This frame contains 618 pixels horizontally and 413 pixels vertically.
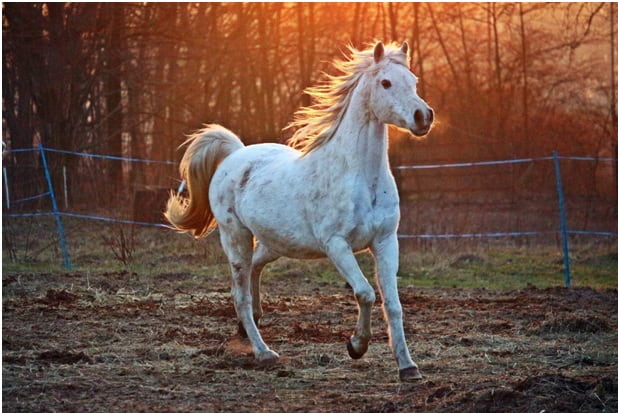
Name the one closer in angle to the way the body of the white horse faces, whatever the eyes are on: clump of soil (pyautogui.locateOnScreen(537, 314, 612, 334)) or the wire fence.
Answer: the clump of soil

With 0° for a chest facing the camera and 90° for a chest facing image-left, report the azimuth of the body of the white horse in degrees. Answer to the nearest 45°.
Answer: approximately 315°

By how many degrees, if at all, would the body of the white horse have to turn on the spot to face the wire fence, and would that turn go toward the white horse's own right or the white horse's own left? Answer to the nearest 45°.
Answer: approximately 135° to the white horse's own left

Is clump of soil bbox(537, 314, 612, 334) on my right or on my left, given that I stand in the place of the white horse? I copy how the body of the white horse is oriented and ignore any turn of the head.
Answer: on my left
